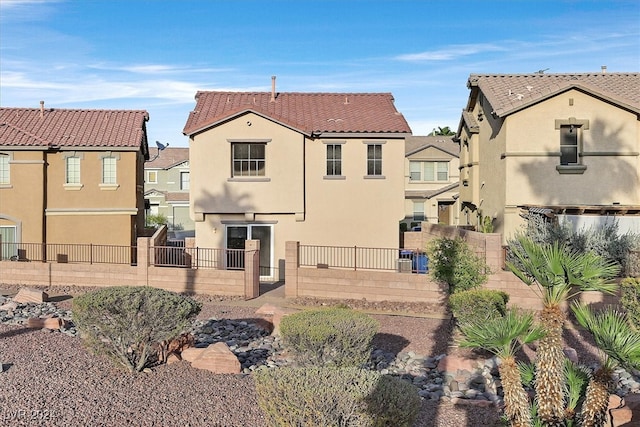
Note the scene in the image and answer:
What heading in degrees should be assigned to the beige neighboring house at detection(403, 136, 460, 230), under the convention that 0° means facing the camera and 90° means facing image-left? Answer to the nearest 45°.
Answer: approximately 0°

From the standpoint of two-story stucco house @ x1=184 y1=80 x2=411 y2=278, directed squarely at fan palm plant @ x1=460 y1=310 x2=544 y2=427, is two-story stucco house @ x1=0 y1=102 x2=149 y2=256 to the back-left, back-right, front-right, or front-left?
back-right

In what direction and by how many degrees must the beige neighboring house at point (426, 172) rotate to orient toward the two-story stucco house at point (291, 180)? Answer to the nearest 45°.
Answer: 0° — it already faces it
